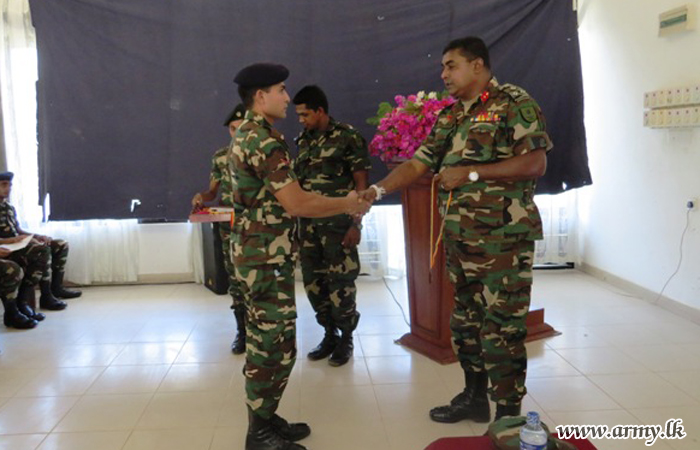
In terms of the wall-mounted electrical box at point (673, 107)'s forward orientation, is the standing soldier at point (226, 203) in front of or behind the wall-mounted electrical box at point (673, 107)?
in front

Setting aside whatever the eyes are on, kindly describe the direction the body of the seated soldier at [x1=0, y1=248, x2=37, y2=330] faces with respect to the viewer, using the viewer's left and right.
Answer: facing to the right of the viewer

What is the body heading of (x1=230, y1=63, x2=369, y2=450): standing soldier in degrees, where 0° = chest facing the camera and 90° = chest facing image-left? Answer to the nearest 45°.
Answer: approximately 270°

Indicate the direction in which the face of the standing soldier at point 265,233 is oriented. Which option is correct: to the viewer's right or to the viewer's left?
to the viewer's right

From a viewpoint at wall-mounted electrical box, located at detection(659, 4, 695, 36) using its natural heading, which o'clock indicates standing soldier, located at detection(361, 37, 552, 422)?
The standing soldier is roughly at 11 o'clock from the wall-mounted electrical box.

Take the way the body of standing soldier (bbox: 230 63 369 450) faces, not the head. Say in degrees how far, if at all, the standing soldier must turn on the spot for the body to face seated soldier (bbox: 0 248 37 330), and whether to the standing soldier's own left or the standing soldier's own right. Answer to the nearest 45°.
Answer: approximately 135° to the standing soldier's own left

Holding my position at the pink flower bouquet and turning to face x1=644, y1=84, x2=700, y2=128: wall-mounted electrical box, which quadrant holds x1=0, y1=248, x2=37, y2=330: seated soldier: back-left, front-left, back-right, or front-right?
back-left

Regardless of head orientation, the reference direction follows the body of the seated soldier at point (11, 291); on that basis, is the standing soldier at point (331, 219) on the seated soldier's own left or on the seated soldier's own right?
on the seated soldier's own right
